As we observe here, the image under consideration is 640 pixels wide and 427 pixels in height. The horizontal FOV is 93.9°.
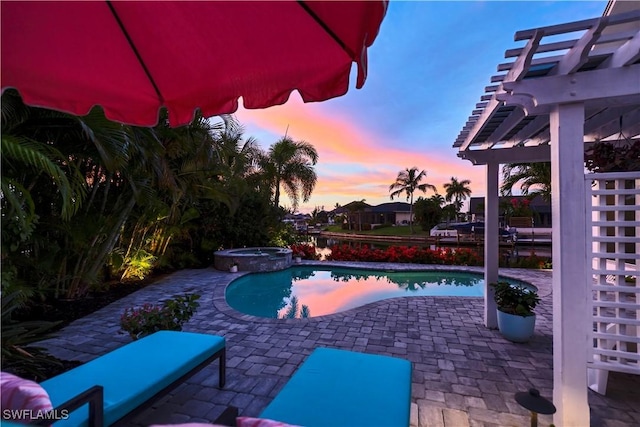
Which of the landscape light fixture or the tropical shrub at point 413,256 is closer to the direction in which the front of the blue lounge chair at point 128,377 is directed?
the tropical shrub

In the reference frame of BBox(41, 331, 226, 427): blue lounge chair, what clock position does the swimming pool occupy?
The swimming pool is roughly at 12 o'clock from the blue lounge chair.

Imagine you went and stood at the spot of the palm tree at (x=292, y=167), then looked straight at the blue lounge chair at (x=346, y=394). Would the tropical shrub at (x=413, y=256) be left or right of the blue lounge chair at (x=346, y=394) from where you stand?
left

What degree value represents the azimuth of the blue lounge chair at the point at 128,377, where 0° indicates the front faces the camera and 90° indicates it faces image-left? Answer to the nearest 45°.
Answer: approximately 225°

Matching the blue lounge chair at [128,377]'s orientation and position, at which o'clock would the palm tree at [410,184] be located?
The palm tree is roughly at 12 o'clock from the blue lounge chair.

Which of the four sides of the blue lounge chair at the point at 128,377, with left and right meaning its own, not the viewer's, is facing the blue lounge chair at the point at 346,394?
right

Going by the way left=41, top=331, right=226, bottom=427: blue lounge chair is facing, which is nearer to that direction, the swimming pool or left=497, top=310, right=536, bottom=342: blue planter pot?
the swimming pool

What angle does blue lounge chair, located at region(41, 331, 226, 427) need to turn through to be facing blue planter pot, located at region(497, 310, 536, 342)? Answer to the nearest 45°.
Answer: approximately 45° to its right

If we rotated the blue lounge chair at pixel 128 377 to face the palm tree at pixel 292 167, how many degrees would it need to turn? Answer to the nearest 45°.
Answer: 0° — it already faces it

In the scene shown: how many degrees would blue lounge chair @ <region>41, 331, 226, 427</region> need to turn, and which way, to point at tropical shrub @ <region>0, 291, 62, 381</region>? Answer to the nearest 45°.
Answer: approximately 90° to its left

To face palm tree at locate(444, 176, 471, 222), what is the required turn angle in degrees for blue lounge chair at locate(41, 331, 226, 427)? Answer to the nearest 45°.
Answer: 0° — it already faces it

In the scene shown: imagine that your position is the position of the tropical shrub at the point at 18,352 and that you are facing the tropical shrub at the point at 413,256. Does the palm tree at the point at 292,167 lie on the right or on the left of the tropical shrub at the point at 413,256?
left

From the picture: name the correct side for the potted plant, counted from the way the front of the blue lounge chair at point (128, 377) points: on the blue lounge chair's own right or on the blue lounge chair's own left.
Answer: on the blue lounge chair's own right

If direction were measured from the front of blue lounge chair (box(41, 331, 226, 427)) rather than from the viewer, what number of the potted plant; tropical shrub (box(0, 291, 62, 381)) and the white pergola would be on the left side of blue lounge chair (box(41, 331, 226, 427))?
1
